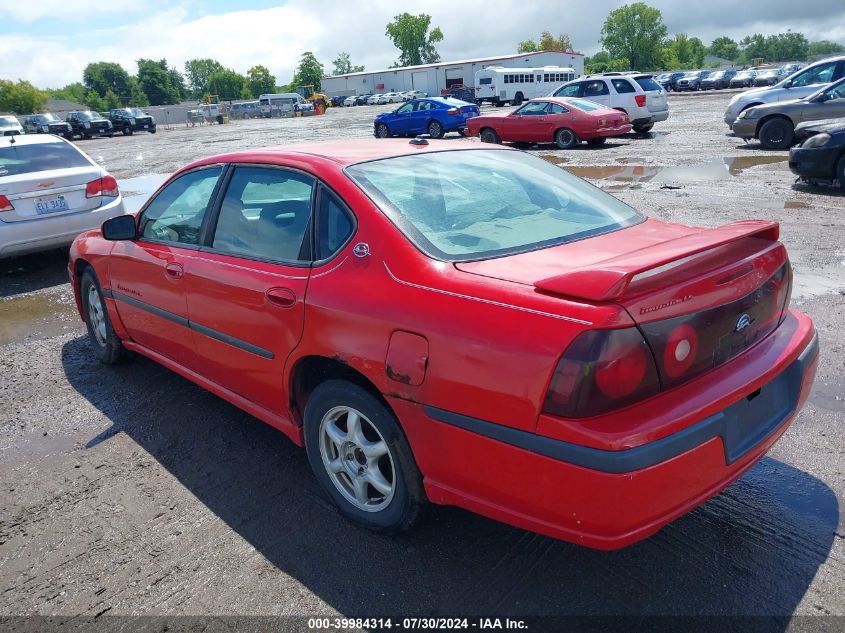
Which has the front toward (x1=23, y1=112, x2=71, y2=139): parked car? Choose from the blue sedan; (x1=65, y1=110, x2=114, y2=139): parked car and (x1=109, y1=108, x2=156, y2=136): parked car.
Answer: the blue sedan

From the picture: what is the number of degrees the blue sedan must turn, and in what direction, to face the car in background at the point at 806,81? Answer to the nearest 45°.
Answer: approximately 180°

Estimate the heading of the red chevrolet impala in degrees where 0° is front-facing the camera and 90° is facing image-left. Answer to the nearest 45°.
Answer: approximately 135°

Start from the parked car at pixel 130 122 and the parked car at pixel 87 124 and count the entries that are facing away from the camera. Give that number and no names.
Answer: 0

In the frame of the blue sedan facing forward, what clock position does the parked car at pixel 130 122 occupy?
The parked car is roughly at 12 o'clock from the blue sedan.

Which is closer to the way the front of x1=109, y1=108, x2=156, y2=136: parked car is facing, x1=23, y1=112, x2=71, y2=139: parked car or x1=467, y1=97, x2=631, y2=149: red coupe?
the red coupe

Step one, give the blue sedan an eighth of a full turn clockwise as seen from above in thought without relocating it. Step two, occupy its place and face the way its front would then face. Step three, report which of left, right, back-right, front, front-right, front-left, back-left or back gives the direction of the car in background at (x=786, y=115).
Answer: back-right

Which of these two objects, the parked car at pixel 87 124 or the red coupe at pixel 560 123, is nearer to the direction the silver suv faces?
the parked car

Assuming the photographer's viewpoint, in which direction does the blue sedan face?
facing away from the viewer and to the left of the viewer

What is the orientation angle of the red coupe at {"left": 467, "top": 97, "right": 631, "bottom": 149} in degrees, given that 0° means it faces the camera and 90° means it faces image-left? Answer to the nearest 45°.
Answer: approximately 135°

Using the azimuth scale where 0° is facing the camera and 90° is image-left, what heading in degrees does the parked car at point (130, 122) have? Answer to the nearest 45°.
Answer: approximately 315°

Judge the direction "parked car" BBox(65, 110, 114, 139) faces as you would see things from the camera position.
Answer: facing the viewer and to the right of the viewer

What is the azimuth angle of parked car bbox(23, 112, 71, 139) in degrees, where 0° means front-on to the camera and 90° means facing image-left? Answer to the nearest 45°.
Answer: approximately 315°

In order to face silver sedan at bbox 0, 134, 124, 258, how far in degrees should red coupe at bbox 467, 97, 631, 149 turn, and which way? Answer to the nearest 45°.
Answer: approximately 90° to its left

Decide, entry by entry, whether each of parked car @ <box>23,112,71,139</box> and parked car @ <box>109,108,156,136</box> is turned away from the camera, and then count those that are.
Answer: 0
